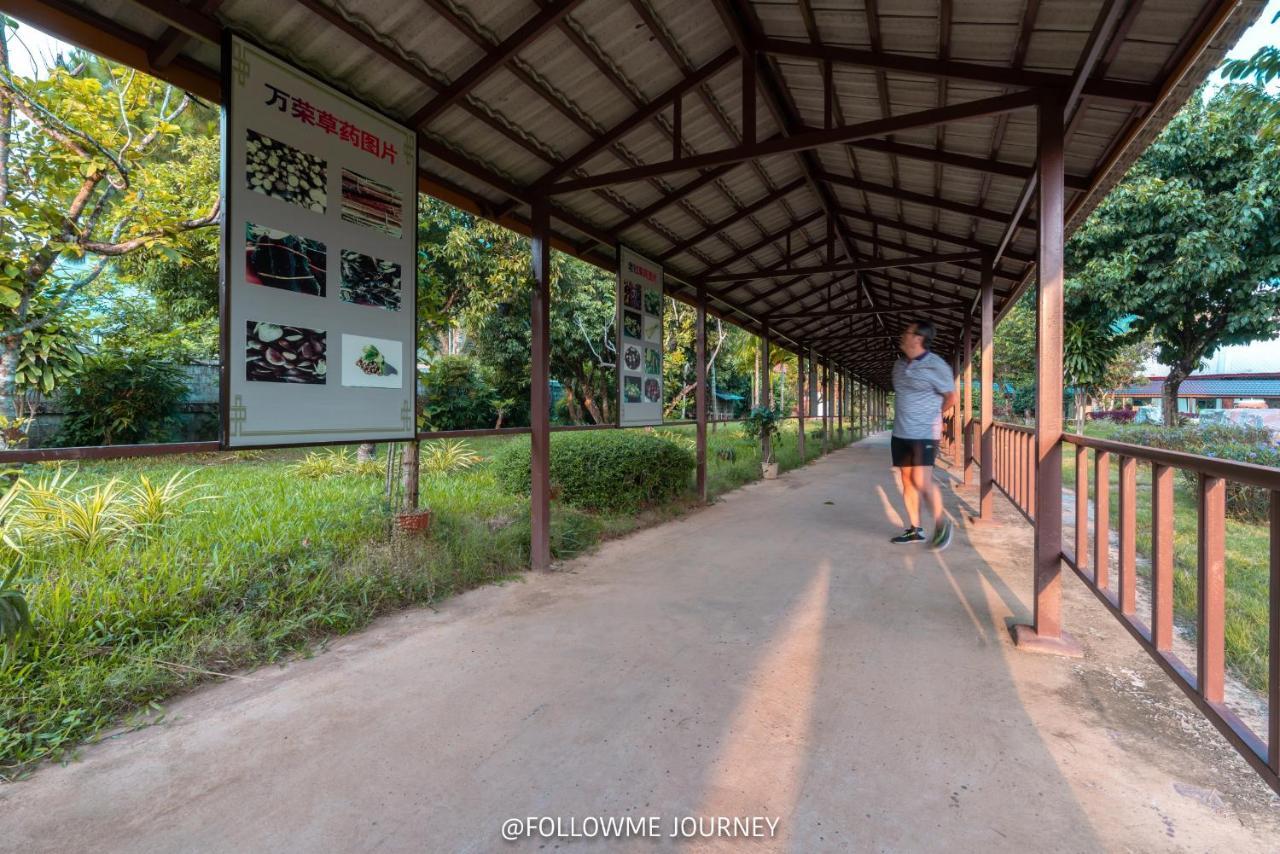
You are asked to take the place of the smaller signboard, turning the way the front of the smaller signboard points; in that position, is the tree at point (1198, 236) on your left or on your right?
on your left

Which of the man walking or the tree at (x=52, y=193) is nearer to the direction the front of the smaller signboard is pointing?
the man walking

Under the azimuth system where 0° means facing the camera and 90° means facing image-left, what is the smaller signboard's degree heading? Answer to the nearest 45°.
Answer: approximately 315°

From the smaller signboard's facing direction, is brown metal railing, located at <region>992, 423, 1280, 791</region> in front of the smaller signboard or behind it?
in front

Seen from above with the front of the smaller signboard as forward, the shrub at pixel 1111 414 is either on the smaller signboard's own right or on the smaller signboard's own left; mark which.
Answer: on the smaller signboard's own left

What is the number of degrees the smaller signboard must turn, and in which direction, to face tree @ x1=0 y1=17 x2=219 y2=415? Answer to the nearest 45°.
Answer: approximately 135° to its right

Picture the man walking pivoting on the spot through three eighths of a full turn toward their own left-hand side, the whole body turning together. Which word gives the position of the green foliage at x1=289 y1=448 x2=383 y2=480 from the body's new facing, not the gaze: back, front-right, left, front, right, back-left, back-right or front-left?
back

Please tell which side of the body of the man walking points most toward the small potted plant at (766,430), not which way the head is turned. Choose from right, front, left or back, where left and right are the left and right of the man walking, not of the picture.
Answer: right

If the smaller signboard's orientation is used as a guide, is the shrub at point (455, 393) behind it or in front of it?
behind
